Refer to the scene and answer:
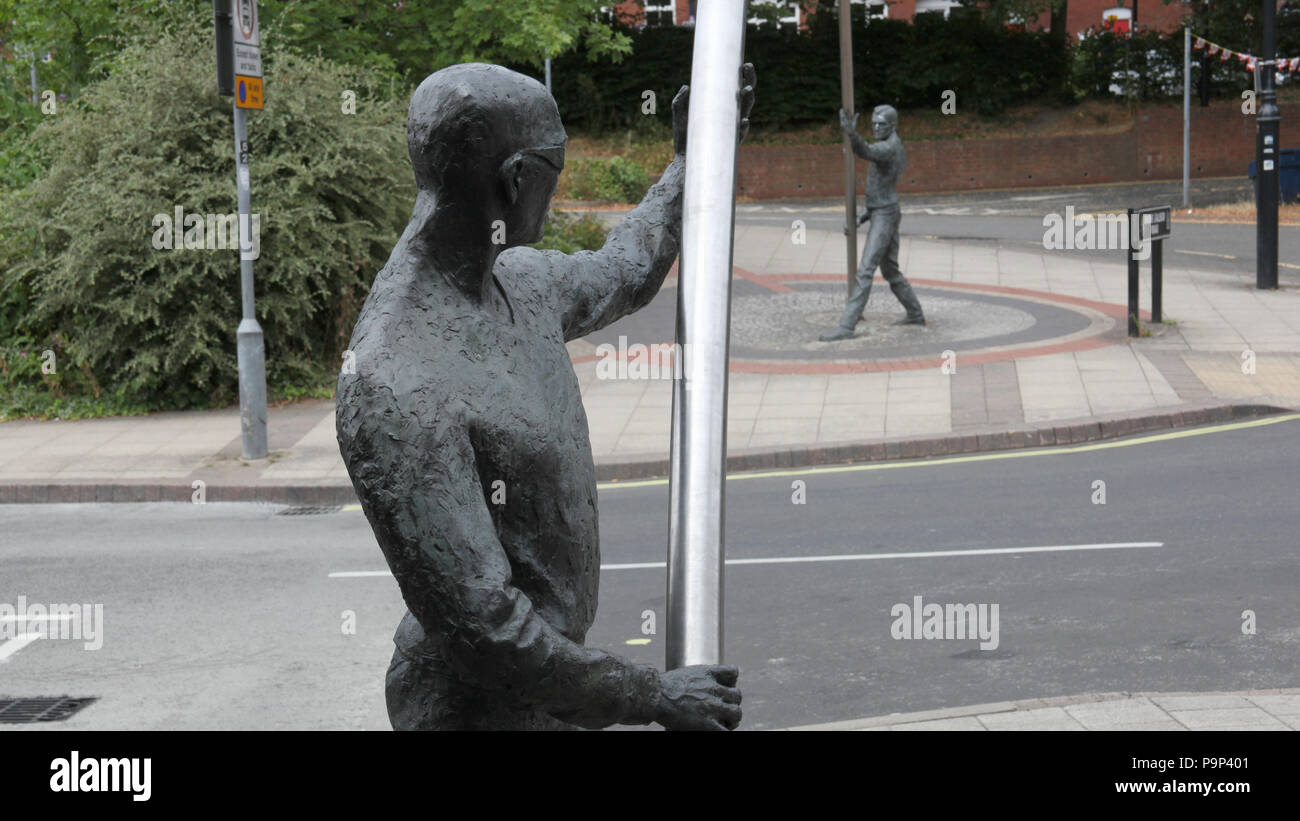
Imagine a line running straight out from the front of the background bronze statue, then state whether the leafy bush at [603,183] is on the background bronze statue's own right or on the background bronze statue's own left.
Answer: on the background bronze statue's own right

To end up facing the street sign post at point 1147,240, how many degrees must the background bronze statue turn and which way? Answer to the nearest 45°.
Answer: approximately 135° to its left

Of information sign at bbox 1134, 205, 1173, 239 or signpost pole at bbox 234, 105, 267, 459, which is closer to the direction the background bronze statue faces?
the signpost pole

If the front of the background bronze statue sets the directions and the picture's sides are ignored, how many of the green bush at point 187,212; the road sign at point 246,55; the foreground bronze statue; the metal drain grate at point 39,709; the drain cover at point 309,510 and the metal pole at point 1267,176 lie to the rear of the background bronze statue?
1

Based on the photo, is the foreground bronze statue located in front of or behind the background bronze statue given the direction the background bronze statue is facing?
in front

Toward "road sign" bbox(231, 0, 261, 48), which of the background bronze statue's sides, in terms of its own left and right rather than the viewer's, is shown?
front

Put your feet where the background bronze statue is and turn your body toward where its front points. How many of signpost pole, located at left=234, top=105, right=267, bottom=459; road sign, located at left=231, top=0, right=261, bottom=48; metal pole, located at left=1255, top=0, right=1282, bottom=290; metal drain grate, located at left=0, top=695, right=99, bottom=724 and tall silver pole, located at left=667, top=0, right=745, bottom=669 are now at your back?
1

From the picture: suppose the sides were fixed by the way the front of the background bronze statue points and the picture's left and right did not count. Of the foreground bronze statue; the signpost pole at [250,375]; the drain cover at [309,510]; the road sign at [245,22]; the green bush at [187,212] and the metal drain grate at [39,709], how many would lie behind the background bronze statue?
0

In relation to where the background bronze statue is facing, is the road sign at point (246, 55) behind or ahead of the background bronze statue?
ahead

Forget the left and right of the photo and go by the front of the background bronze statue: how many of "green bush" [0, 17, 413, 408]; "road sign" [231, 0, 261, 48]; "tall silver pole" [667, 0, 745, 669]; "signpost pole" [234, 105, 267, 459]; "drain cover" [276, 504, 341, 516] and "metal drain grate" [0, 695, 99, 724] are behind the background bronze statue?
0

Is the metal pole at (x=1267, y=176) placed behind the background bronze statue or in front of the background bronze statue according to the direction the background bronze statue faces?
behind

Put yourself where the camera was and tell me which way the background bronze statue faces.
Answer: facing the viewer and to the left of the viewer

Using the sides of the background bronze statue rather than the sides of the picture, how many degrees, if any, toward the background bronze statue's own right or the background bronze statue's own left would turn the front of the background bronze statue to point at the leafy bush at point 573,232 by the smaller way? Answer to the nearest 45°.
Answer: approximately 90° to the background bronze statue's own right

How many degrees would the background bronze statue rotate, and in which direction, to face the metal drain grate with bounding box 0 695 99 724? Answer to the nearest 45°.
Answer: approximately 45° to its left

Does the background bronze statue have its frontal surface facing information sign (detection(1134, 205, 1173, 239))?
no
